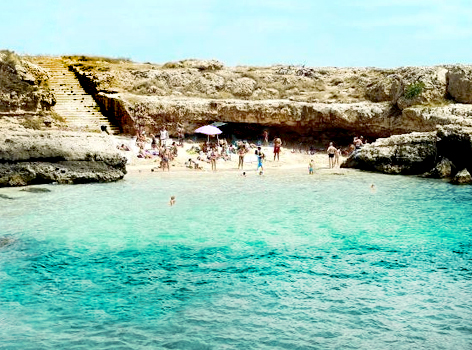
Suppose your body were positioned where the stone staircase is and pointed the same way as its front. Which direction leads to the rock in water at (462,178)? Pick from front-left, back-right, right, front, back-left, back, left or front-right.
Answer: front-left

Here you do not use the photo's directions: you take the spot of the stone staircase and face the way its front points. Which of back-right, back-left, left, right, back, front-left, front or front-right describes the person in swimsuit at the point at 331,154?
front-left

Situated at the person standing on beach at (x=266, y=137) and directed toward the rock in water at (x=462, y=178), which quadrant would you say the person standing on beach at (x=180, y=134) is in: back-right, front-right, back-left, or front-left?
back-right

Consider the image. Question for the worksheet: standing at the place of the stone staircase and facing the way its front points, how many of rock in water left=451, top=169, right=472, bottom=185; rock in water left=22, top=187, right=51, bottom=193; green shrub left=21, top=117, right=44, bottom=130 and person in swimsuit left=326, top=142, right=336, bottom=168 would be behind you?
0

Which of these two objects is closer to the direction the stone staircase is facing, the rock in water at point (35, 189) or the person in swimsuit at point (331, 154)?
the rock in water

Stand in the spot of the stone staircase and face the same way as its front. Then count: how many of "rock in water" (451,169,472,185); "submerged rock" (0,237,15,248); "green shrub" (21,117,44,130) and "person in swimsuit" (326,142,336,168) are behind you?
0

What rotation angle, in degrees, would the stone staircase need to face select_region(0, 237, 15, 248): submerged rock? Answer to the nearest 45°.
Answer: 0° — it already faces it

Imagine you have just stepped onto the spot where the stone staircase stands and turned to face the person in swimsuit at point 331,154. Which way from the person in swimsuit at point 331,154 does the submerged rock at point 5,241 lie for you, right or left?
right

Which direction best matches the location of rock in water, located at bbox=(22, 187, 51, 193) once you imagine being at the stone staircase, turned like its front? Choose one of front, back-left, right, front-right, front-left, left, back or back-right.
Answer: front

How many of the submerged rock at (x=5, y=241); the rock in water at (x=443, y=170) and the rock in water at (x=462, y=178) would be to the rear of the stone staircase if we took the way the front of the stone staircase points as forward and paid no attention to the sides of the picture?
0

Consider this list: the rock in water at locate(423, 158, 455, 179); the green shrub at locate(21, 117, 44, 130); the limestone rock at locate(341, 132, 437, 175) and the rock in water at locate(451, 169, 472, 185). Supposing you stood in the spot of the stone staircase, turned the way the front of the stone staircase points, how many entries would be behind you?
0

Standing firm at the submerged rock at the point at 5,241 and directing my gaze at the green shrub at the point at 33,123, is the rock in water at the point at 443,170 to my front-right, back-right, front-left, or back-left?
front-right

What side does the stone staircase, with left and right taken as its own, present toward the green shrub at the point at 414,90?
left

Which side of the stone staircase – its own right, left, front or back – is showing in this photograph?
front

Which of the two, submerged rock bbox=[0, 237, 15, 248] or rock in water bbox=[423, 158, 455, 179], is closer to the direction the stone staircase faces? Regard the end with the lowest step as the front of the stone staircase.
the submerged rock
